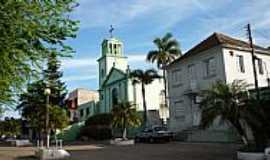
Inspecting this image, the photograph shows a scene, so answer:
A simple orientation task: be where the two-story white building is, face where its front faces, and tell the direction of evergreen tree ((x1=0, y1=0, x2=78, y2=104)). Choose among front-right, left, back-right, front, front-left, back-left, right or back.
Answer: front-left

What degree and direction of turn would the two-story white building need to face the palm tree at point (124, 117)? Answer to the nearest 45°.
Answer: approximately 45° to its right

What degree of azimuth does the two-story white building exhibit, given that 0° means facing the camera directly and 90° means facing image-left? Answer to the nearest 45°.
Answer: approximately 45°

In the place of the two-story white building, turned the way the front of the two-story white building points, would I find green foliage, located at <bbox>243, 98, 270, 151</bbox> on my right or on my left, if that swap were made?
on my left

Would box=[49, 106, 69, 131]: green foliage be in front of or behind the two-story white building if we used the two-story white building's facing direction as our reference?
in front
